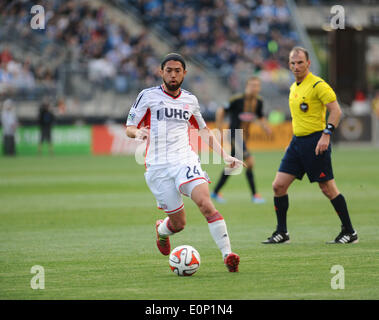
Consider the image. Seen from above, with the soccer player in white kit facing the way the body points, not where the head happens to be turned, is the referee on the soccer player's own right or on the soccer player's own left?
on the soccer player's own left

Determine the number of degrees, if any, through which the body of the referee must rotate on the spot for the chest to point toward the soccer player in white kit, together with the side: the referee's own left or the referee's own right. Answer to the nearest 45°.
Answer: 0° — they already face them

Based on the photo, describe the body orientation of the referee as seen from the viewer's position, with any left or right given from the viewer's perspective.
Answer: facing the viewer and to the left of the viewer

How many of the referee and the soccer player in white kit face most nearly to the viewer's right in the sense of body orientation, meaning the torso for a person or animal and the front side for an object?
0

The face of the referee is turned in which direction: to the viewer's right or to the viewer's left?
to the viewer's left

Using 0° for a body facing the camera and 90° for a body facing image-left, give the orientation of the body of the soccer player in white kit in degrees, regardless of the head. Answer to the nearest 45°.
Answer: approximately 0°
